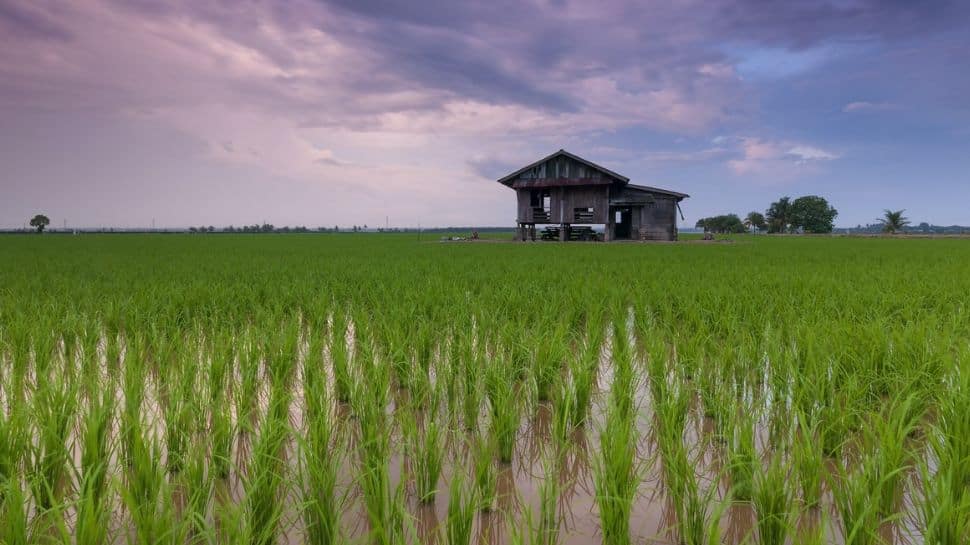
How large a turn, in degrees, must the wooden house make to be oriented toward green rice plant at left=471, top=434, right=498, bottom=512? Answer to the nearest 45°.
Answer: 0° — it already faces it

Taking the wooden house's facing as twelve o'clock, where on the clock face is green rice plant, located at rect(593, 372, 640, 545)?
The green rice plant is roughly at 12 o'clock from the wooden house.

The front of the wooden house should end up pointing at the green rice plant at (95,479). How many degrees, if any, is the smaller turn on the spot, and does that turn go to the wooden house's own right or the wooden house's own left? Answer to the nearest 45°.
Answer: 0° — it already faces it

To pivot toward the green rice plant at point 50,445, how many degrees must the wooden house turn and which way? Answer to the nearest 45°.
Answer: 0° — it already faces it

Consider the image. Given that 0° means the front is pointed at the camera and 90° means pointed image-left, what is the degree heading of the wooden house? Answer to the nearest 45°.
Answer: approximately 0°

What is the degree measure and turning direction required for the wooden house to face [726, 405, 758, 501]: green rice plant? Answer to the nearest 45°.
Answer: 0° — it already faces it

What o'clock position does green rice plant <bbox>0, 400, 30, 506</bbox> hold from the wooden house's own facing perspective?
The green rice plant is roughly at 12 o'clock from the wooden house.

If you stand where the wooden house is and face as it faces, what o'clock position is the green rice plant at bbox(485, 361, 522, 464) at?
The green rice plant is roughly at 12 o'clock from the wooden house.

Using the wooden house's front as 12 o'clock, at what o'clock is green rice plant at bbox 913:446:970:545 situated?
The green rice plant is roughly at 12 o'clock from the wooden house.
